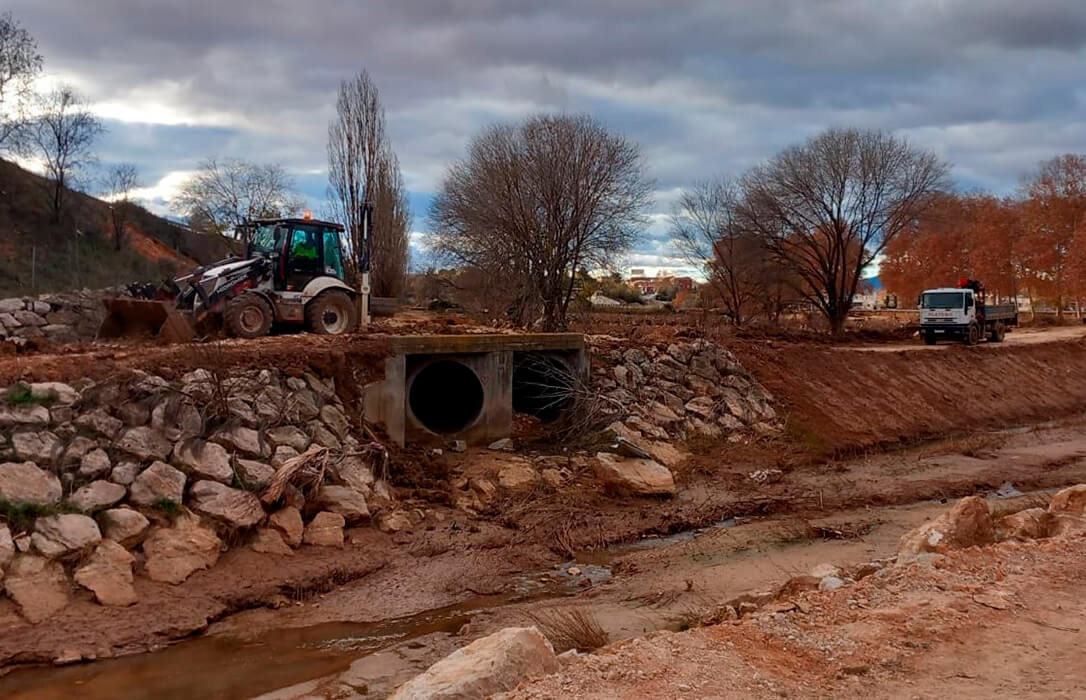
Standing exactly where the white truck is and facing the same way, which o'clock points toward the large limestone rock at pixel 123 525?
The large limestone rock is roughly at 11 o'clock from the white truck.

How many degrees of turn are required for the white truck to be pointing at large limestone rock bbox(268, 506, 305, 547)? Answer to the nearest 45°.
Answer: approximately 45° to its left

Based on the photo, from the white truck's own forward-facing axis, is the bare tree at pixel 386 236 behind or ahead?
ahead

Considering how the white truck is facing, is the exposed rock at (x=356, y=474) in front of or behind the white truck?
in front

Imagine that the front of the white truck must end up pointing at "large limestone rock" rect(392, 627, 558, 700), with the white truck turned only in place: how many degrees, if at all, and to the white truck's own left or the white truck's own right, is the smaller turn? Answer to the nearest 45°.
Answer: approximately 45° to the white truck's own left

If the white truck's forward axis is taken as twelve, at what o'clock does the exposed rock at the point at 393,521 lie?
The exposed rock is roughly at 11 o'clock from the white truck.

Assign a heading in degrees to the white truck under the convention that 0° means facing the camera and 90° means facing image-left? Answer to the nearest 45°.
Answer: approximately 45°

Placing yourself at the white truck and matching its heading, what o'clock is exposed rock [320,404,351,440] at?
The exposed rock is roughly at 11 o'clock from the white truck.

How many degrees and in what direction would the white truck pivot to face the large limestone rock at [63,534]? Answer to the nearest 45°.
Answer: approximately 45° to its left

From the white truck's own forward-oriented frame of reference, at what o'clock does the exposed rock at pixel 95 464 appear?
The exposed rock is roughly at 11 o'clock from the white truck.

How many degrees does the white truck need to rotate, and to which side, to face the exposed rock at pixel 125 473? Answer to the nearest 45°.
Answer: approximately 45° to its left

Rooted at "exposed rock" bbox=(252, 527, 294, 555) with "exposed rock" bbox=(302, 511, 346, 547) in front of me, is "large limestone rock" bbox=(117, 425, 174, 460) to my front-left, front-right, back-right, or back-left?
back-left

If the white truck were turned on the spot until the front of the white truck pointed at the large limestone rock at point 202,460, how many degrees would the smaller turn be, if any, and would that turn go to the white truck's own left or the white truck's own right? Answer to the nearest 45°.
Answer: approximately 45° to the white truck's own left

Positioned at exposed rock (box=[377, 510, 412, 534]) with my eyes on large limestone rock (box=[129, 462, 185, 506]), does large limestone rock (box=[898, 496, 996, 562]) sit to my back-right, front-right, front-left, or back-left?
back-left

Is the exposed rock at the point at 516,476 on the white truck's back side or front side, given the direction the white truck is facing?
on the front side
